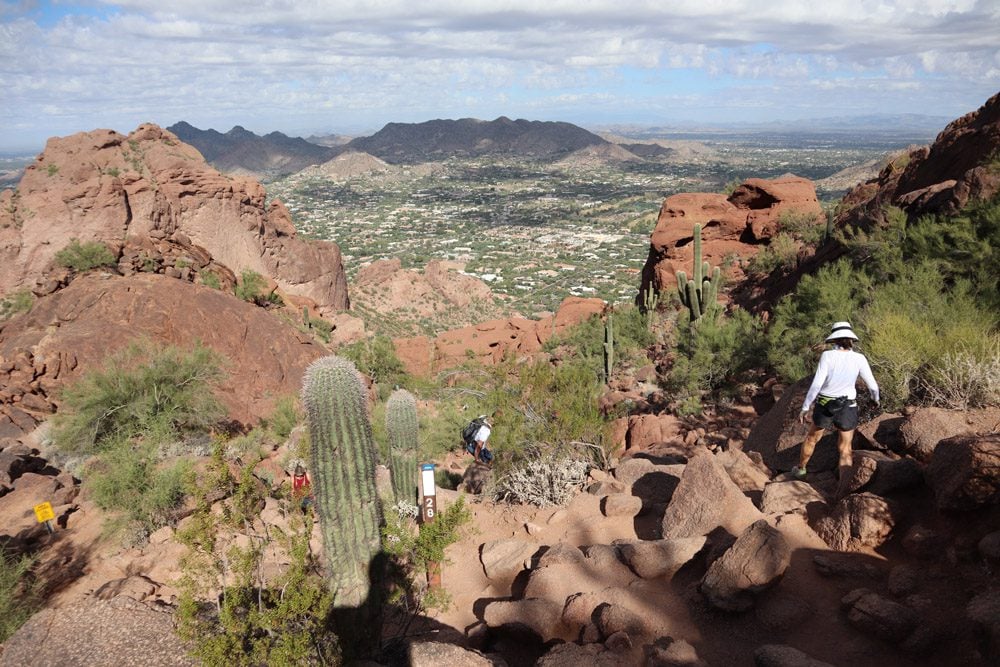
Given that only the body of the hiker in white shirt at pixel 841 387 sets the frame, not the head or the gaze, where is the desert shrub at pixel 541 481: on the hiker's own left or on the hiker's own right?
on the hiker's own left

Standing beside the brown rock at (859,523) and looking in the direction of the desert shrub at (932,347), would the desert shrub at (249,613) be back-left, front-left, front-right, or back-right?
back-left

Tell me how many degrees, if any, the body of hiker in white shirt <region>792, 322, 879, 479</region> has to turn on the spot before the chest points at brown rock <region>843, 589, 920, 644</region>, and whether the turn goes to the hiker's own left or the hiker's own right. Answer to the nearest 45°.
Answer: approximately 180°

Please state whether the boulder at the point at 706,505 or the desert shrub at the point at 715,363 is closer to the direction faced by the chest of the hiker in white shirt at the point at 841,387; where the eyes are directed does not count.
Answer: the desert shrub

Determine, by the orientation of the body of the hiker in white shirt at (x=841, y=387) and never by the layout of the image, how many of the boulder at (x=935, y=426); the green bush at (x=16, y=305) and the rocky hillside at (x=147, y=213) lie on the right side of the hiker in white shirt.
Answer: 1

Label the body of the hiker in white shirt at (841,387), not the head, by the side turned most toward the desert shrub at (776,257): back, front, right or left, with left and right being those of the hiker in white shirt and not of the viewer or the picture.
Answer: front

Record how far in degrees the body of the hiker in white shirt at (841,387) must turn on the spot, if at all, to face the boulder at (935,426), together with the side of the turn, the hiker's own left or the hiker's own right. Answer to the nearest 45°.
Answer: approximately 90° to the hiker's own right

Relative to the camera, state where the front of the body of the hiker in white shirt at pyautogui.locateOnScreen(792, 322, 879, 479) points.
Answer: away from the camera

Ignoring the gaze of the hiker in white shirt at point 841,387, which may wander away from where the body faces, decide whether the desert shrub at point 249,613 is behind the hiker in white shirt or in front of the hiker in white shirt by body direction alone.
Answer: behind

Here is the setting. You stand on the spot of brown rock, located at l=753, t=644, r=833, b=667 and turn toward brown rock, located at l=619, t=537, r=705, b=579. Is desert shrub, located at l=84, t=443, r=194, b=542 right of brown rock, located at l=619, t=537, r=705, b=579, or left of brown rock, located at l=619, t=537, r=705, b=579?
left

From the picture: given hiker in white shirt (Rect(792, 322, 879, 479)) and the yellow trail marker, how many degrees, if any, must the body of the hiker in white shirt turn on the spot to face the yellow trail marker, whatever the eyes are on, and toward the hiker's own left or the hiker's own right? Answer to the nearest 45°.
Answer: approximately 90° to the hiker's own left
